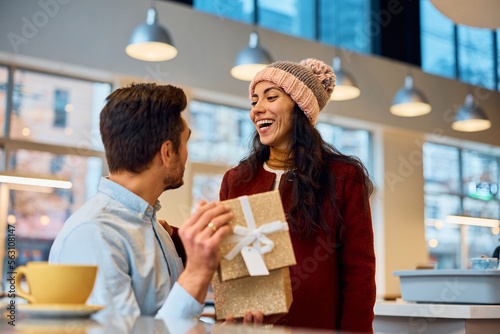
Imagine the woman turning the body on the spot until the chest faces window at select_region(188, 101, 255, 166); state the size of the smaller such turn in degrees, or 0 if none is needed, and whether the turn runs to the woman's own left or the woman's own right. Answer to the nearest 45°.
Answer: approximately 135° to the woman's own right

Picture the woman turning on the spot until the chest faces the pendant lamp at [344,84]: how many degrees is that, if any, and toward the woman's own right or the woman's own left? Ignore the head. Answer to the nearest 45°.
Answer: approximately 135° to the woman's own right

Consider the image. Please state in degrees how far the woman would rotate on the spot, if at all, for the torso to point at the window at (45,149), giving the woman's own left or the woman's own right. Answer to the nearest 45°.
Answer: approximately 90° to the woman's own right

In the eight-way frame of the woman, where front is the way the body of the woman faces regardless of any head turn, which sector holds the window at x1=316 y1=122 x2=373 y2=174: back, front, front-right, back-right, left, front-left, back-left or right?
back-right

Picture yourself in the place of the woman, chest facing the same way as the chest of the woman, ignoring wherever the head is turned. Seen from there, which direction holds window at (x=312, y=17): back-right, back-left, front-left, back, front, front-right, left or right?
back-right

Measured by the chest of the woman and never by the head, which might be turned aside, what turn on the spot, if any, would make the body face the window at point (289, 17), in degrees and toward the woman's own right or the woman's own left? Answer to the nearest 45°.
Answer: approximately 135° to the woman's own right

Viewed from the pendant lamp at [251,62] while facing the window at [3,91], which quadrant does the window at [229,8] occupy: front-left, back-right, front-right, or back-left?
front-right

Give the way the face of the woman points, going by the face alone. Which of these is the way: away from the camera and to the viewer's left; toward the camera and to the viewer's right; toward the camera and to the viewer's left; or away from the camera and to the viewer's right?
toward the camera and to the viewer's left

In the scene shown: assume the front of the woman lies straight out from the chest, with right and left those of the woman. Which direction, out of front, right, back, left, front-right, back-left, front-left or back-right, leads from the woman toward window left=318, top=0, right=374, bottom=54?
back-right

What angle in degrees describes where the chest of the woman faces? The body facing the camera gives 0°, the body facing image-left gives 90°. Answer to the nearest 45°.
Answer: approximately 45°

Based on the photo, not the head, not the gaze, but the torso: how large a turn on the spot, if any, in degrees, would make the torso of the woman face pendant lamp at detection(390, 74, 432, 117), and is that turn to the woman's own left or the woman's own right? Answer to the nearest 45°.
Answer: approximately 135° to the woman's own right

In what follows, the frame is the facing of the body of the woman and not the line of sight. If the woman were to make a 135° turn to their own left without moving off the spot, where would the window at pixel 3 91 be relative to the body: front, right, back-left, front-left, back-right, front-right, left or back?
back-left
